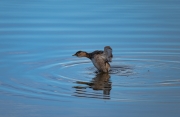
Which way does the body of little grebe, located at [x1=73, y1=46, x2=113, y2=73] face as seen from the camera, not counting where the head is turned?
to the viewer's left
